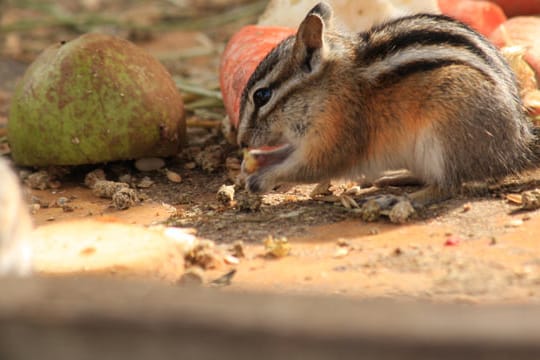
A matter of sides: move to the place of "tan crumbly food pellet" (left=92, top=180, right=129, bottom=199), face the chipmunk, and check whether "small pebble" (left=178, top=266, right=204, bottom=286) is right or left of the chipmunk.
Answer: right

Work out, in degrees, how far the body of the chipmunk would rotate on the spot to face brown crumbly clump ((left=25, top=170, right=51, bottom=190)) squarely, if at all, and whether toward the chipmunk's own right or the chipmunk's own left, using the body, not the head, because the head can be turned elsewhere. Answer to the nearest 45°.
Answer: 0° — it already faces it

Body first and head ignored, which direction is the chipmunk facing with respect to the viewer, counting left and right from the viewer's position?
facing to the left of the viewer

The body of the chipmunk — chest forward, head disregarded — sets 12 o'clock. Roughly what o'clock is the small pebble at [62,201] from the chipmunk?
The small pebble is roughly at 12 o'clock from the chipmunk.

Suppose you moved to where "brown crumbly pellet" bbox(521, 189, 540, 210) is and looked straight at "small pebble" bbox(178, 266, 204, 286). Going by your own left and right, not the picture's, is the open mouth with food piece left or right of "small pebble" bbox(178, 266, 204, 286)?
right

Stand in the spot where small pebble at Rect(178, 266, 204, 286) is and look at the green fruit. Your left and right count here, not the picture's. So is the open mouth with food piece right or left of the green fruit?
right

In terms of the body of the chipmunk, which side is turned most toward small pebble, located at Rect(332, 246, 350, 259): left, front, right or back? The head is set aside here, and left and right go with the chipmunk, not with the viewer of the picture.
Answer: left

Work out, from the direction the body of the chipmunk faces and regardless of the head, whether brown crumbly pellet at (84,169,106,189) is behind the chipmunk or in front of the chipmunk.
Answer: in front

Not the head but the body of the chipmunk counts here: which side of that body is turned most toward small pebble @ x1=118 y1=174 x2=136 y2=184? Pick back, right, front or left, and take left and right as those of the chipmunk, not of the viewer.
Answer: front

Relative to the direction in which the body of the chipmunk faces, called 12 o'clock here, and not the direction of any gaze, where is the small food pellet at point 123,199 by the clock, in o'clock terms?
The small food pellet is roughly at 12 o'clock from the chipmunk.

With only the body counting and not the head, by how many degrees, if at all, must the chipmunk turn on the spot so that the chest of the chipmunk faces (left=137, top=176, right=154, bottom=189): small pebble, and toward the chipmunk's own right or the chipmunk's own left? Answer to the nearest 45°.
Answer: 0° — it already faces it
